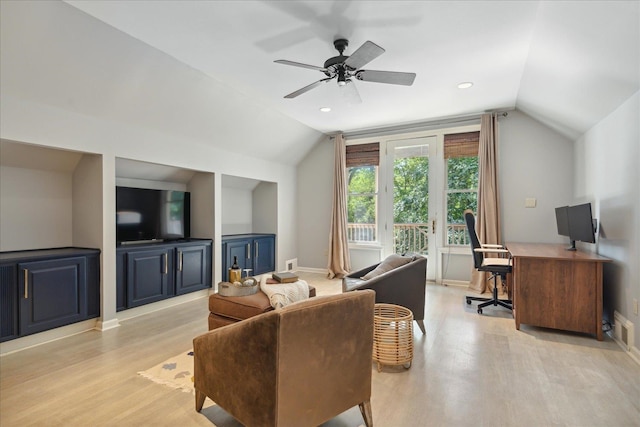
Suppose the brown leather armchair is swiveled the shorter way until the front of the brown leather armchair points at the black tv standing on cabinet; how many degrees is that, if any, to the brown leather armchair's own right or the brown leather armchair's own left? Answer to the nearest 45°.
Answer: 0° — it already faces it

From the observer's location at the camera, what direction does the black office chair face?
facing to the right of the viewer

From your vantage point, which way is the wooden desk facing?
to the viewer's left

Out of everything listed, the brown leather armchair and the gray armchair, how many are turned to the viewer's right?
0

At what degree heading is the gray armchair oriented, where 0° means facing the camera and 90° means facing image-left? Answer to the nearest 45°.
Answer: approximately 90°

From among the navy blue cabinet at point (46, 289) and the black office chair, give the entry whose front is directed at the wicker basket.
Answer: the navy blue cabinet

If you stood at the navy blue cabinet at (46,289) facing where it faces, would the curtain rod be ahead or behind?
ahead

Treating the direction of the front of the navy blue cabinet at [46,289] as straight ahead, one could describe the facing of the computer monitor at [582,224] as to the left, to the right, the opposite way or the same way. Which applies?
the opposite way

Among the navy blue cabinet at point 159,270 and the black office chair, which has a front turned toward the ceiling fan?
the navy blue cabinet

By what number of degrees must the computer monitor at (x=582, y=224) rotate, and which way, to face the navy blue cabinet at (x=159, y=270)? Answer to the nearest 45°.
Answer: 0° — it already faces it

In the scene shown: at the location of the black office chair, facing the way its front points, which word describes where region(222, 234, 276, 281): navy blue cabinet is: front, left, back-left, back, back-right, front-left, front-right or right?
back

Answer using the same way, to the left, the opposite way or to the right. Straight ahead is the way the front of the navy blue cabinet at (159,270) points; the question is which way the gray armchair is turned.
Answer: the opposite way

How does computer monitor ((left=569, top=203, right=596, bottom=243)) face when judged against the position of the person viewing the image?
facing the viewer and to the left of the viewer

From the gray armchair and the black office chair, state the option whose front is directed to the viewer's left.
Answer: the gray armchair

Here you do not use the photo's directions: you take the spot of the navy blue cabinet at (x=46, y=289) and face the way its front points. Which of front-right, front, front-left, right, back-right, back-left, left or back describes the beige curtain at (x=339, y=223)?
front-left

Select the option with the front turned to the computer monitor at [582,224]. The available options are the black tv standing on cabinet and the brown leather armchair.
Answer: the black tv standing on cabinet
